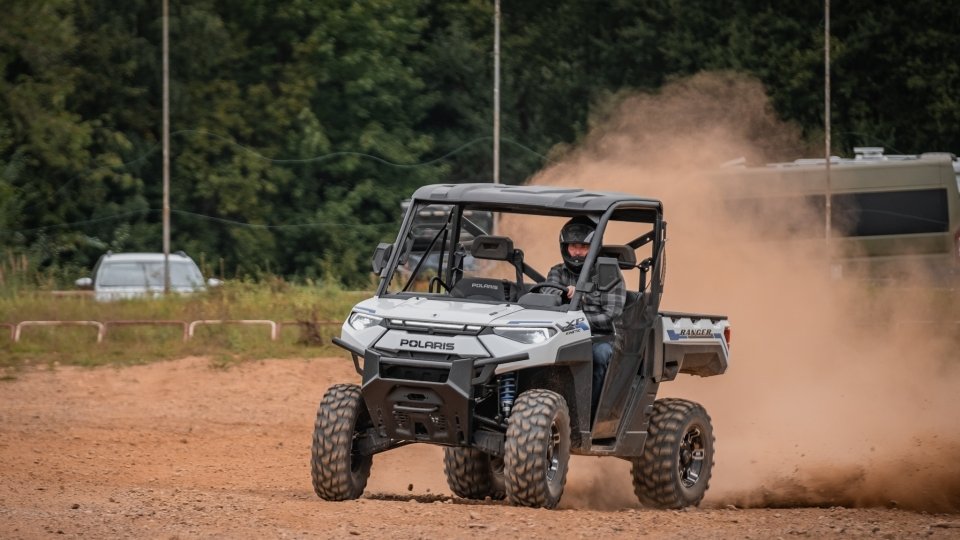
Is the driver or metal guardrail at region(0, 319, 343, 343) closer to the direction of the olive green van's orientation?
the metal guardrail

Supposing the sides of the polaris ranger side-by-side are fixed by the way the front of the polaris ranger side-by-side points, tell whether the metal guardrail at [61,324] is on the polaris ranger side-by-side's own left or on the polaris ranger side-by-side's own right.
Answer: on the polaris ranger side-by-side's own right

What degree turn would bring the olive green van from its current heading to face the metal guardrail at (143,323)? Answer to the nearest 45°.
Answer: approximately 45° to its left

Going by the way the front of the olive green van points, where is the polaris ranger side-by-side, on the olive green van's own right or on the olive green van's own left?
on the olive green van's own left

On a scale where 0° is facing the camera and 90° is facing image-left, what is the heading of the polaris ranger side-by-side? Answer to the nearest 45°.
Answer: approximately 45°

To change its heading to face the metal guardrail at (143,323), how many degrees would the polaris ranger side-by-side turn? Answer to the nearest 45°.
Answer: approximately 90° to its right
